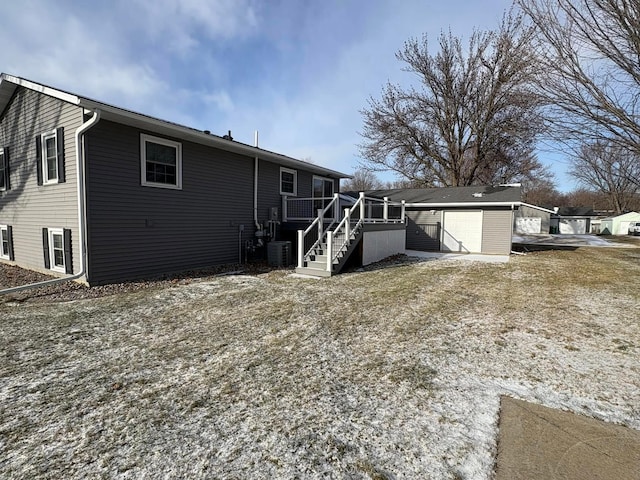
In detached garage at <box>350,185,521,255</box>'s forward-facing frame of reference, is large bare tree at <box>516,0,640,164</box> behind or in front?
in front

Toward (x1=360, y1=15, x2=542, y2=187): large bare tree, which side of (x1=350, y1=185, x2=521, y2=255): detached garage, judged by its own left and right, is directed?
back

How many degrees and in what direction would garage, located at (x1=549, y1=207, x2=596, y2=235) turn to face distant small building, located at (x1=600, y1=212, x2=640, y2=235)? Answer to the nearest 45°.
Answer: approximately 45° to its left

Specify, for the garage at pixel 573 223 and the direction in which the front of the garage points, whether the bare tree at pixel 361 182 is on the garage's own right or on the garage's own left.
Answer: on the garage's own right

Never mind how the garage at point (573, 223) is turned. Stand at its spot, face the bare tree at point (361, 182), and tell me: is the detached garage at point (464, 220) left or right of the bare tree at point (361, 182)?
left

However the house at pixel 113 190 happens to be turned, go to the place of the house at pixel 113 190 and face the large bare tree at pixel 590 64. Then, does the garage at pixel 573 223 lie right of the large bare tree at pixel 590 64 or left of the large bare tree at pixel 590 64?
left

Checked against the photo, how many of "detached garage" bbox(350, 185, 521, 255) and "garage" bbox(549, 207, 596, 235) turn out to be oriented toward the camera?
2

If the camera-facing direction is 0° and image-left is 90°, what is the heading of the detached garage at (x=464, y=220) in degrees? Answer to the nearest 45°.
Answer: approximately 0°

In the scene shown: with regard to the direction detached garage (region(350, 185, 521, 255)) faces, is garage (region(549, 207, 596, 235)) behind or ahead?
behind

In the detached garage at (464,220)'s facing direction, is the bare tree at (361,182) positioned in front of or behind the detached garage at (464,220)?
behind

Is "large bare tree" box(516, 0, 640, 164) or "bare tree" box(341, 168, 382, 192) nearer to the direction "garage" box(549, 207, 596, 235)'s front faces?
the large bare tree
